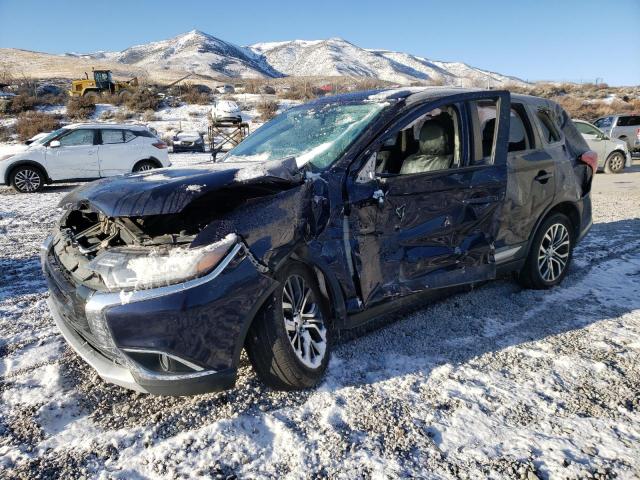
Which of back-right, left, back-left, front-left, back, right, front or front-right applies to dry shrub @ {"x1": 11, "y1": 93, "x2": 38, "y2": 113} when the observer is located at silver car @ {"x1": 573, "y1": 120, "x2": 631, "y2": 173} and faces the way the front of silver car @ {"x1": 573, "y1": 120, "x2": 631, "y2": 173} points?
back

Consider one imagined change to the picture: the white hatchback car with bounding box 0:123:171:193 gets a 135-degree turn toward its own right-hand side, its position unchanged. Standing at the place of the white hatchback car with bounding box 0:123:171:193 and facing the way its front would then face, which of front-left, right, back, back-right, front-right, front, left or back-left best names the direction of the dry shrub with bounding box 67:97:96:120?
front-left

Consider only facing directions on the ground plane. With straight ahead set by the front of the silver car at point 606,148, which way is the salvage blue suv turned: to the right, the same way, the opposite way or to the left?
to the right

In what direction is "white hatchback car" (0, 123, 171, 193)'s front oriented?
to the viewer's left

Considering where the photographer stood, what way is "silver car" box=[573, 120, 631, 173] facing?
facing to the right of the viewer

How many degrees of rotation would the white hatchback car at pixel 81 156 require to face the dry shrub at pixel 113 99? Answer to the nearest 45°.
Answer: approximately 90° to its right

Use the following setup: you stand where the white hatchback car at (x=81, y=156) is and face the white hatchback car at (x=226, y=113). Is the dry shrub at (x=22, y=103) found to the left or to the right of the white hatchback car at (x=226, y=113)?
left

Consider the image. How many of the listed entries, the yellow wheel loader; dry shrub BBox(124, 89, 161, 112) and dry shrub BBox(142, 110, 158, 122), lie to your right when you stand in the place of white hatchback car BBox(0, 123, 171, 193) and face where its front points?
3
